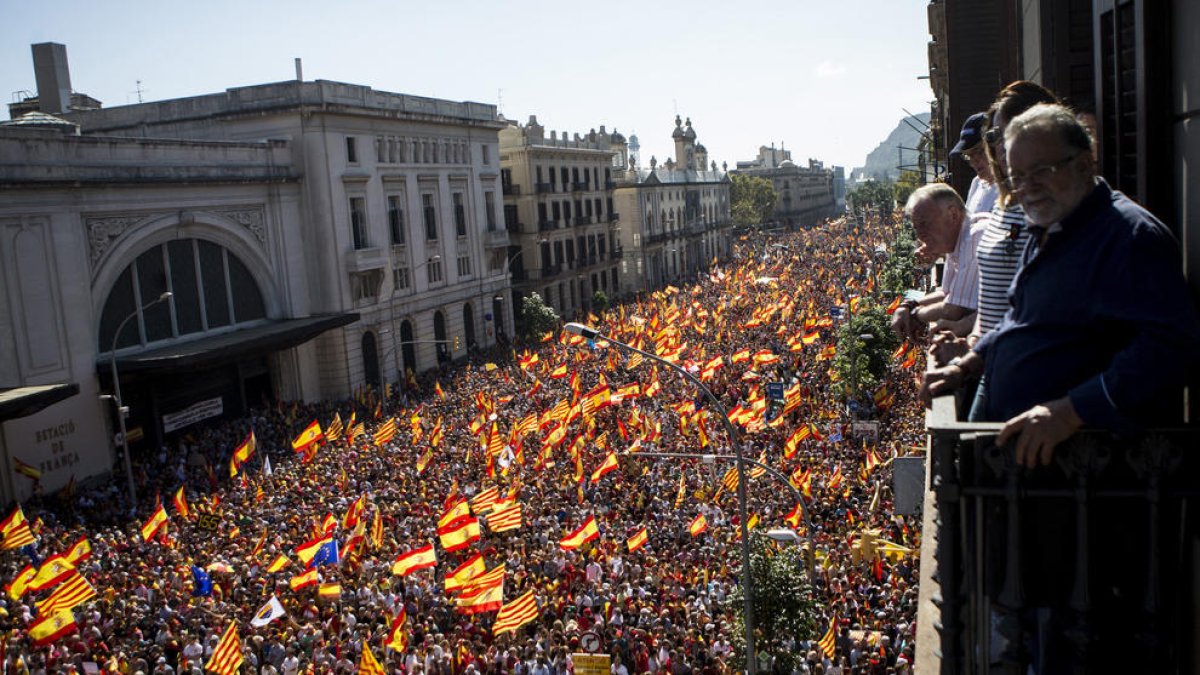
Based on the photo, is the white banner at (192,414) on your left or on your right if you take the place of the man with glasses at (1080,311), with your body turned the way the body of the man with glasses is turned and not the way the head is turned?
on your right

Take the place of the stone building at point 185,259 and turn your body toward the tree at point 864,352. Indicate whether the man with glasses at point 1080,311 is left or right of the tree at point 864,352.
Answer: right

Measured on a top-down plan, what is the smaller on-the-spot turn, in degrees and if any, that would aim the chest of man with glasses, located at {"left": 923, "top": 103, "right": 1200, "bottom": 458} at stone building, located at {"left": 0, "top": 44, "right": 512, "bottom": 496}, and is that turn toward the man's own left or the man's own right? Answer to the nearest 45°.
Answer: approximately 90° to the man's own right

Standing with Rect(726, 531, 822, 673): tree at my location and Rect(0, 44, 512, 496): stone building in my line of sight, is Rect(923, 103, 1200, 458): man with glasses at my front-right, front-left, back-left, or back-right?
back-left

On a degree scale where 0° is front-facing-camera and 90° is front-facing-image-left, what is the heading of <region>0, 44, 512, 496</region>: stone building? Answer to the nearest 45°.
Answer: approximately 315°

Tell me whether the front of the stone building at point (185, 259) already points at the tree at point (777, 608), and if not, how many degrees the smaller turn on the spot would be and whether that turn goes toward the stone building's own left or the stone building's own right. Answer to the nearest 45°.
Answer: approximately 45° to the stone building's own right

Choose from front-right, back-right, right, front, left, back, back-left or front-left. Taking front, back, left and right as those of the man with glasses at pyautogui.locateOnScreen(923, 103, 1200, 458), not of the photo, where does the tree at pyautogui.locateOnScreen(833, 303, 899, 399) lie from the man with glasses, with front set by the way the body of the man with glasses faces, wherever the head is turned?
back-right
